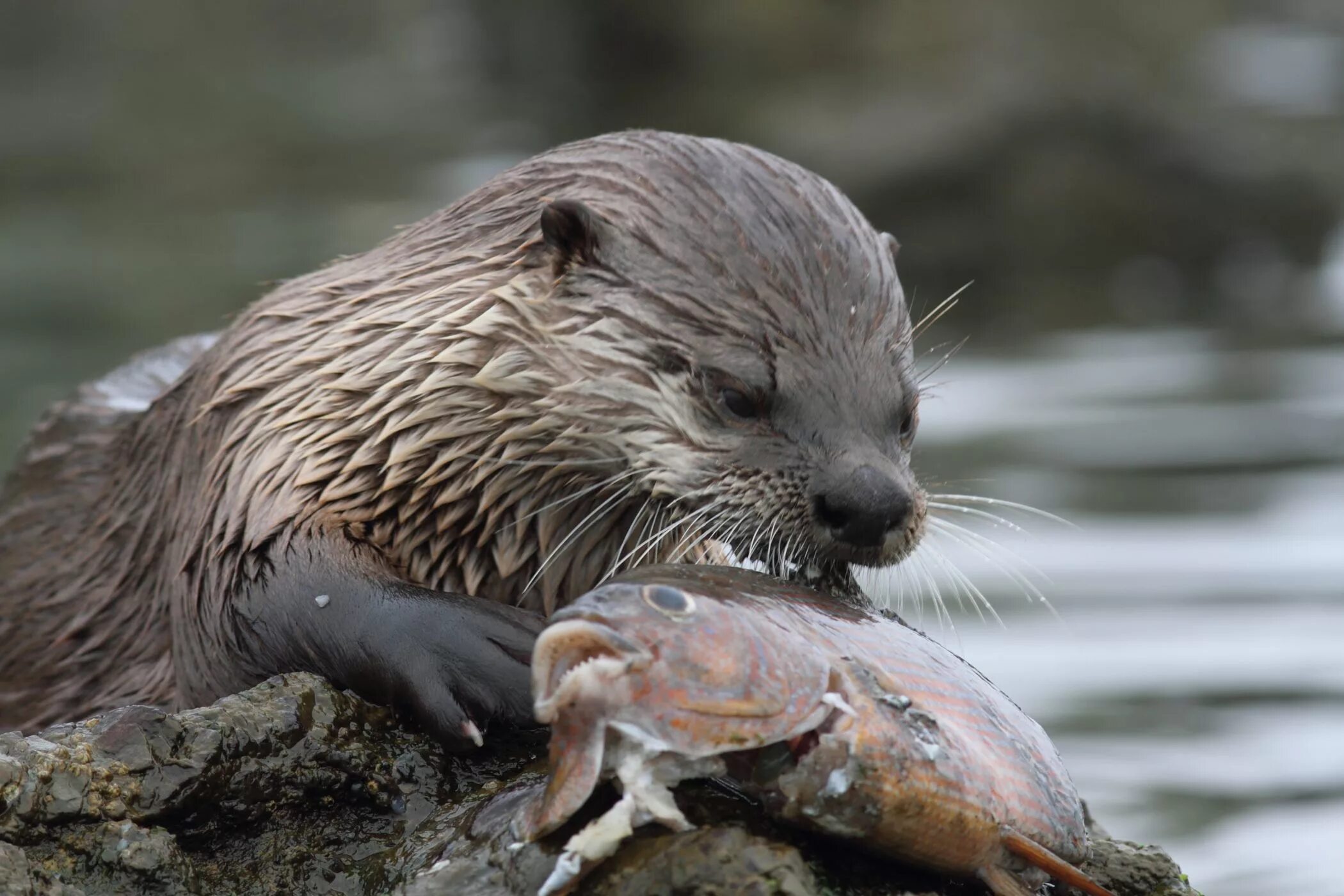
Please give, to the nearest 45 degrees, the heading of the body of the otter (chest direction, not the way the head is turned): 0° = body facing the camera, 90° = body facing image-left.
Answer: approximately 315°

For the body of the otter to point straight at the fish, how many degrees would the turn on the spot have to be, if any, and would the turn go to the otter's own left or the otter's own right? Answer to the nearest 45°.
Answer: approximately 45° to the otter's own right
